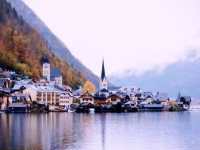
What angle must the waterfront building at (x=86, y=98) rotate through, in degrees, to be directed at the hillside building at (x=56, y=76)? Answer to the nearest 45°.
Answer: approximately 180°

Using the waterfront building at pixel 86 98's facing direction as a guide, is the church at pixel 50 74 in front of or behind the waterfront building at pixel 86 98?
behind

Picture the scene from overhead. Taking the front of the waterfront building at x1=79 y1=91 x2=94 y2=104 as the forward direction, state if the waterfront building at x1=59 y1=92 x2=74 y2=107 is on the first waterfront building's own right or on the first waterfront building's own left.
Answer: on the first waterfront building's own right

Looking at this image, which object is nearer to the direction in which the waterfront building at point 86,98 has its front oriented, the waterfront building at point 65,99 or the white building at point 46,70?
the waterfront building

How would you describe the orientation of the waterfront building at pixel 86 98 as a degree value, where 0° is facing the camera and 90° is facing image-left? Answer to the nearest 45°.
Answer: approximately 0°

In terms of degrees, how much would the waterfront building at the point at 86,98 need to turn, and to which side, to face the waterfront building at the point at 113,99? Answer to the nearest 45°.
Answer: approximately 90° to its left

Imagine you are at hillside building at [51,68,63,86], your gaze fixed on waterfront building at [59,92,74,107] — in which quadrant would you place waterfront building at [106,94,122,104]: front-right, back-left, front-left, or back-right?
front-left

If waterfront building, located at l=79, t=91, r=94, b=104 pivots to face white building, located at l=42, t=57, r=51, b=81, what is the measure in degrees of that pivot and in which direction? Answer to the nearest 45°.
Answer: approximately 135° to its right
